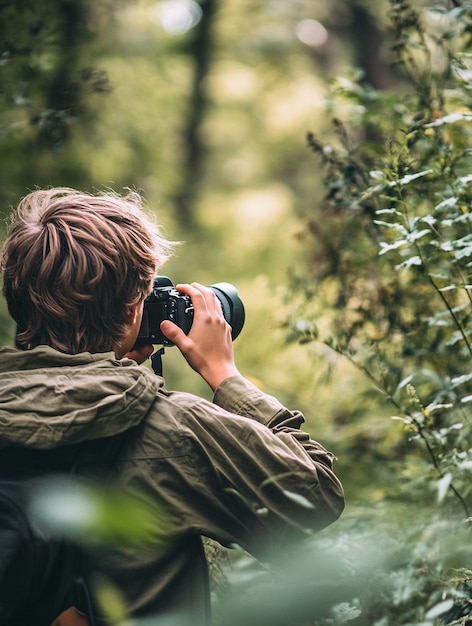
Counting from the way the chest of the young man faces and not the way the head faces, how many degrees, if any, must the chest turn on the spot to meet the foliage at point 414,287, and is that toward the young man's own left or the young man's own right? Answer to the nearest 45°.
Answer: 0° — they already face it

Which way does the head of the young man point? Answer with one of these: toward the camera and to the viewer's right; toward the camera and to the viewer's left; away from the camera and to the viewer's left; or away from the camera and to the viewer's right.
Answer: away from the camera and to the viewer's right

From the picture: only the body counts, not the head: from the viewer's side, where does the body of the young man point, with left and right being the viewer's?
facing away from the viewer and to the right of the viewer
